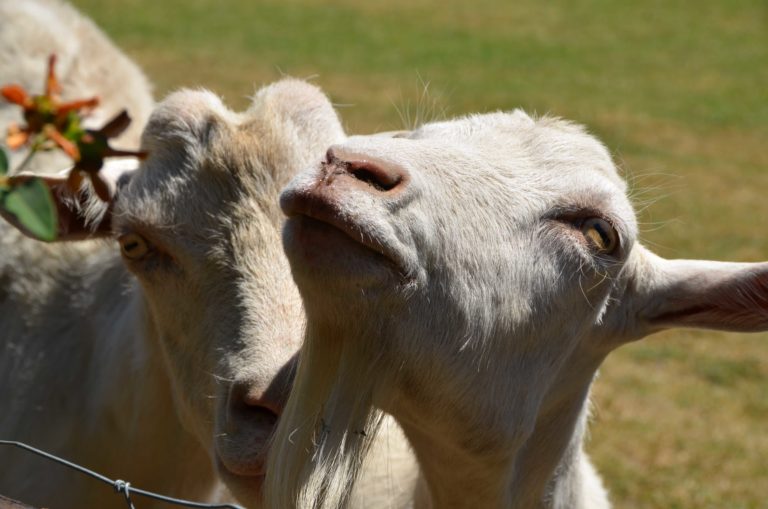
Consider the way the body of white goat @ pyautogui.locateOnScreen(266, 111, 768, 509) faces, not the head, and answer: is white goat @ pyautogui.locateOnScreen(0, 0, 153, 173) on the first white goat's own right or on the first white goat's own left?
on the first white goat's own right

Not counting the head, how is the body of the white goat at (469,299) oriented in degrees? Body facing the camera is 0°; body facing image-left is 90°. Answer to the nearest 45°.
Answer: approximately 45°

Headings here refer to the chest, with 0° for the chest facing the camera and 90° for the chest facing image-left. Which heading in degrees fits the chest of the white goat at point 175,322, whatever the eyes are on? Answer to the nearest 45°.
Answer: approximately 315°

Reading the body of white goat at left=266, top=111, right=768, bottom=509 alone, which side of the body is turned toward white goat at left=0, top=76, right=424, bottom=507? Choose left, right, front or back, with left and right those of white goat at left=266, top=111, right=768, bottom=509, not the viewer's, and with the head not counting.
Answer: right
